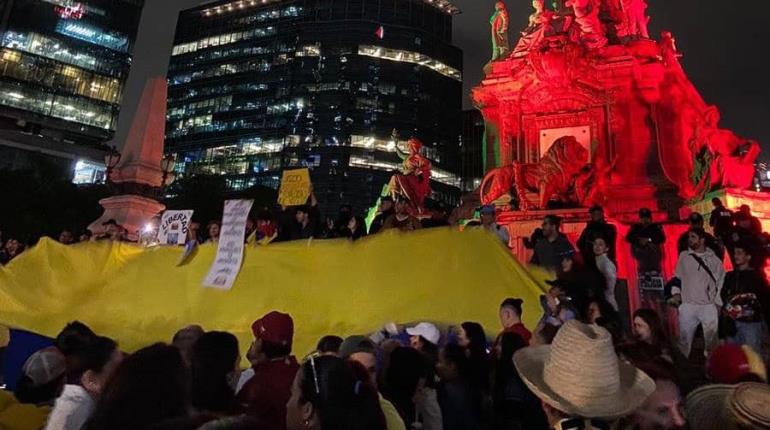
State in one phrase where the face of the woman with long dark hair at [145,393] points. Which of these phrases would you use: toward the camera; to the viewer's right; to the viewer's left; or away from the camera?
away from the camera

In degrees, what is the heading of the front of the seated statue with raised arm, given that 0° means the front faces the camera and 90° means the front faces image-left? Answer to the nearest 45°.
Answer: approximately 45°

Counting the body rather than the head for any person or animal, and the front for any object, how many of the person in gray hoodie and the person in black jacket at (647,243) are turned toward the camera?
2

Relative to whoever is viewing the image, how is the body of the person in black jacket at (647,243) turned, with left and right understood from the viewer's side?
facing the viewer

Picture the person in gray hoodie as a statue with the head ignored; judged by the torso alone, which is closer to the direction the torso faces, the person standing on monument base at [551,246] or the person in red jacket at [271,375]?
the person in red jacket

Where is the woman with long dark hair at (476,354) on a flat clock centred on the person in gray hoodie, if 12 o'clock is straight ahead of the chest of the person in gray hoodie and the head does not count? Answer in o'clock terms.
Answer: The woman with long dark hair is roughly at 1 o'clock from the person in gray hoodie.

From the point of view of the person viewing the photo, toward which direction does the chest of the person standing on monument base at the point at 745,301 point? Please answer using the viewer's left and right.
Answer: facing the viewer and to the left of the viewer

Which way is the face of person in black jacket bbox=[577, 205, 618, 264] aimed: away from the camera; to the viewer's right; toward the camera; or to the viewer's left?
toward the camera

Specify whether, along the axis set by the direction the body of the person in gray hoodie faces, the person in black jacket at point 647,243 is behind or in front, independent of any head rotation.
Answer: behind

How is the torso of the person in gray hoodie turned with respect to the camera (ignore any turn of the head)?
toward the camera

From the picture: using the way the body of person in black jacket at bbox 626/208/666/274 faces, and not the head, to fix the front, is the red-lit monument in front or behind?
behind
